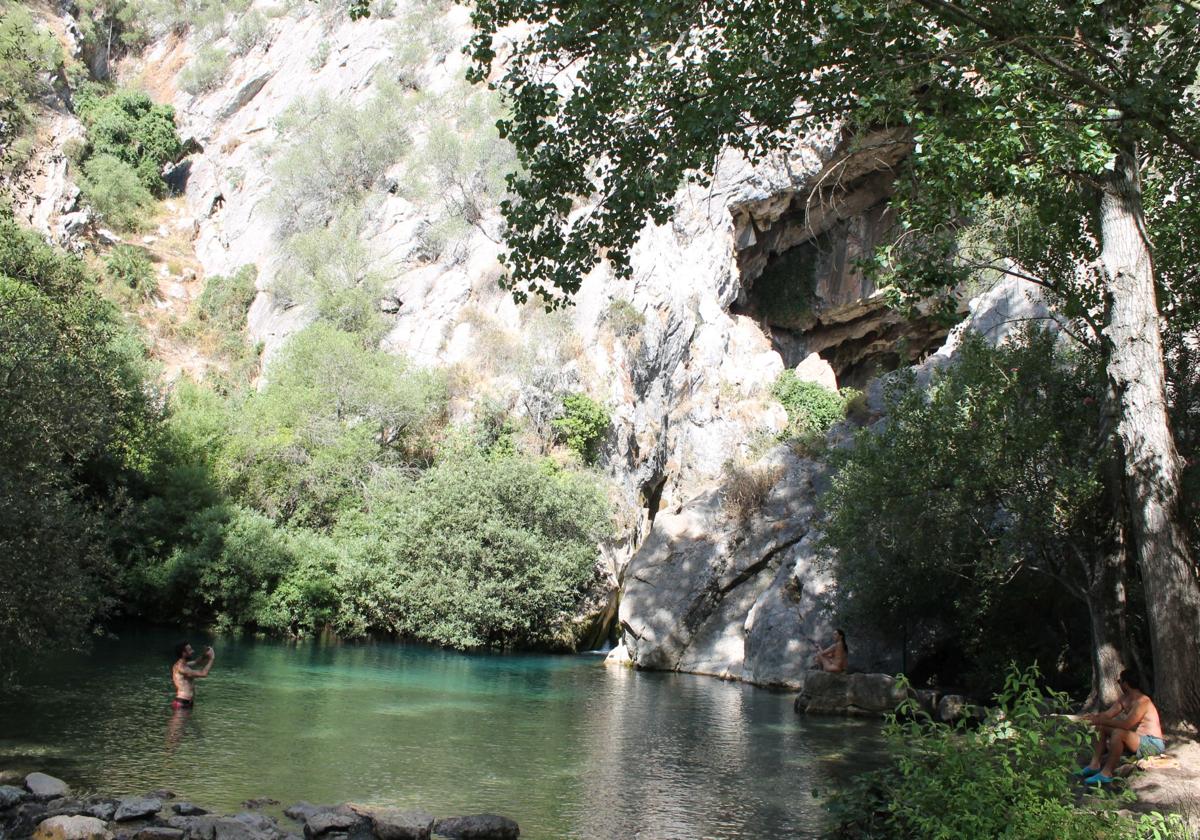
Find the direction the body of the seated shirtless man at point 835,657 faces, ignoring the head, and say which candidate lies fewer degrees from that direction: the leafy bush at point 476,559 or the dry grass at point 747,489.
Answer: the leafy bush

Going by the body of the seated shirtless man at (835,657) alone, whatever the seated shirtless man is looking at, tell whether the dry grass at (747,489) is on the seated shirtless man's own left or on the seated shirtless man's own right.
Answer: on the seated shirtless man's own right

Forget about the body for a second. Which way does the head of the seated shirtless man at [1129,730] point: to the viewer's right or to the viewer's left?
to the viewer's left

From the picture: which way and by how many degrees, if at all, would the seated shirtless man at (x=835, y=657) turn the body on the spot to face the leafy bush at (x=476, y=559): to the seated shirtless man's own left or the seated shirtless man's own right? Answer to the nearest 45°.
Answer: approximately 45° to the seated shirtless man's own right

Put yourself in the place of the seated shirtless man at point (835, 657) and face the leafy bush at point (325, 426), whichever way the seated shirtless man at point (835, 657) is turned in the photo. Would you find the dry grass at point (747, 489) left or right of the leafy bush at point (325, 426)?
right

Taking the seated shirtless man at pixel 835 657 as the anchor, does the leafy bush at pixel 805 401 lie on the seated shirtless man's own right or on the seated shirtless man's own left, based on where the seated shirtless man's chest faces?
on the seated shirtless man's own right

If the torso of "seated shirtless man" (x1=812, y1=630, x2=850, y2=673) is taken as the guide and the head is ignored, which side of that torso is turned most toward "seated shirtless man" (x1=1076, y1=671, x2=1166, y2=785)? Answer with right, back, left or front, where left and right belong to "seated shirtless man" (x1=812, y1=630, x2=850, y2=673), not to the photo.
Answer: left

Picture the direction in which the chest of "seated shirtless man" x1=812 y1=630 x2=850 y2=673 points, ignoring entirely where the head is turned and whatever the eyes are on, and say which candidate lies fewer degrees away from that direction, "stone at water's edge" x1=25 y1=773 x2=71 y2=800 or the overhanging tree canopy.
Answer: the stone at water's edge

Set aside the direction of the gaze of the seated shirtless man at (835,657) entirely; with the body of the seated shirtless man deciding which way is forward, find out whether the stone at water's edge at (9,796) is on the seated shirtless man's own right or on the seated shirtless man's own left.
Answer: on the seated shirtless man's own left

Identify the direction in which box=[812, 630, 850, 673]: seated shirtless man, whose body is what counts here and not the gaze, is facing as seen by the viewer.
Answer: to the viewer's left

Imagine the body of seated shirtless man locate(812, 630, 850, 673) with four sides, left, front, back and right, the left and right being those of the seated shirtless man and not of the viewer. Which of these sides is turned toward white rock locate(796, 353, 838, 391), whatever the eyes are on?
right

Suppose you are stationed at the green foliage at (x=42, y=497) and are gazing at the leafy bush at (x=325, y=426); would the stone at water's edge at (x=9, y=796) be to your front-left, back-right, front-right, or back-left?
back-right
